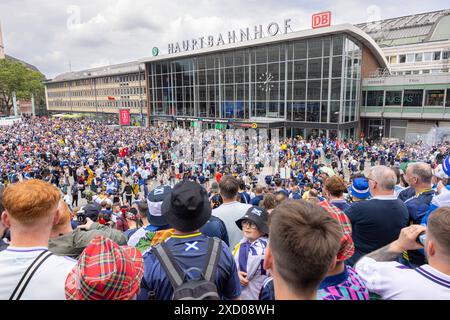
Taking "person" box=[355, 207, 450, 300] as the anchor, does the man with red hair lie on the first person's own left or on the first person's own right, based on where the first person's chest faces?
on the first person's own left

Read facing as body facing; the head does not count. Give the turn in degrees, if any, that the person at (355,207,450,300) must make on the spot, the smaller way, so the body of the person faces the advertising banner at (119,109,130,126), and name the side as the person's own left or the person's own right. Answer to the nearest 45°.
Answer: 0° — they already face it

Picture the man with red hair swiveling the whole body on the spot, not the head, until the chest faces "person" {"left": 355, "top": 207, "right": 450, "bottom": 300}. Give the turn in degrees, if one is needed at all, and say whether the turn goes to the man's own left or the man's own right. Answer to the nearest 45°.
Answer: approximately 135° to the man's own right

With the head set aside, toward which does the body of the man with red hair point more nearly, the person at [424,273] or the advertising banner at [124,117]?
the advertising banner

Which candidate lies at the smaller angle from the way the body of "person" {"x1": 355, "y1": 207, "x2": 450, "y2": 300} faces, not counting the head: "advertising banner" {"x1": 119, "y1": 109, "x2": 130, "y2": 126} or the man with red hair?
the advertising banner

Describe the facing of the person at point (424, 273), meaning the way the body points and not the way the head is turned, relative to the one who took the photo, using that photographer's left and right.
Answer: facing away from the viewer and to the left of the viewer

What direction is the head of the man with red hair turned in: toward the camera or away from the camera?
away from the camera

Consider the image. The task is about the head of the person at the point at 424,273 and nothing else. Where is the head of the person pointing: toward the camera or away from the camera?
away from the camera

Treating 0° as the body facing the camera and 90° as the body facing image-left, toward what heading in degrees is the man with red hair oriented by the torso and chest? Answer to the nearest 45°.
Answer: approximately 180°
